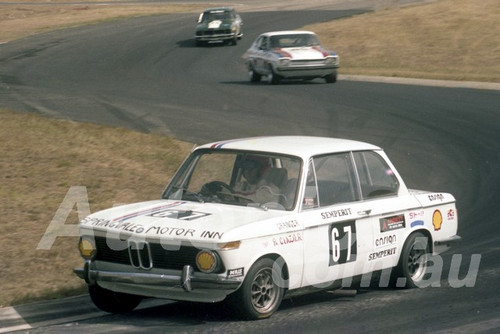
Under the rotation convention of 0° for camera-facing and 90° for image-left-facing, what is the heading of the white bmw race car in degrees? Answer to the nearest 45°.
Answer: approximately 45°

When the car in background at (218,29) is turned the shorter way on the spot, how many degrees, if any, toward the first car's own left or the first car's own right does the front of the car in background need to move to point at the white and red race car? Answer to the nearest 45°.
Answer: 0° — it already faces it

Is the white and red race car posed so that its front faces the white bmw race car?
yes

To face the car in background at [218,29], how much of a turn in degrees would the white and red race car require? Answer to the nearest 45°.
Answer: approximately 180°

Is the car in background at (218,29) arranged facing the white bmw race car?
yes

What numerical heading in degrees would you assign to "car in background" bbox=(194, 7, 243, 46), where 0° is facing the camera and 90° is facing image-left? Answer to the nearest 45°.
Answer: approximately 0°

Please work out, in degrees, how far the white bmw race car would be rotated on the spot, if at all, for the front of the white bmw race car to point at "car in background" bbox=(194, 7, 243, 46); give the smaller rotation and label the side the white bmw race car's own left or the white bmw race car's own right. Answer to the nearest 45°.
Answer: approximately 135° to the white bmw race car's own right

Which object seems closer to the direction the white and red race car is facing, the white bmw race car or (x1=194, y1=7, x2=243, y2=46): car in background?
the white bmw race car

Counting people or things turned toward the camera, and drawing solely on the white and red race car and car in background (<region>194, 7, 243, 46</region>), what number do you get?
2
